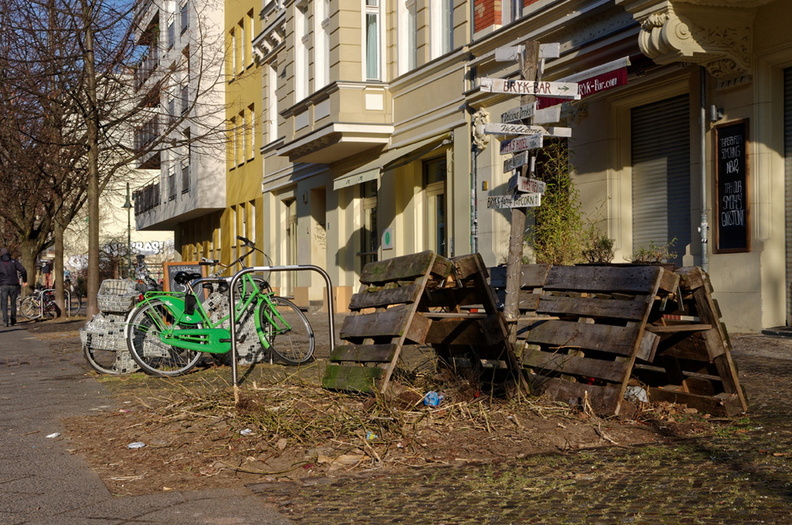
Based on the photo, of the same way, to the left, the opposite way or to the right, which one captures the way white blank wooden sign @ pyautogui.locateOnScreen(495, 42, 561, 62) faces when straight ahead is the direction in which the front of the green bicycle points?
to the right

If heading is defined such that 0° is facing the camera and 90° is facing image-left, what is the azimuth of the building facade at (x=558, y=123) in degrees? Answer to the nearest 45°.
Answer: approximately 45°

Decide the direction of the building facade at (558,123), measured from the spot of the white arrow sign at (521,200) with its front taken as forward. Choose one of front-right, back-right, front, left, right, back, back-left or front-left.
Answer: back

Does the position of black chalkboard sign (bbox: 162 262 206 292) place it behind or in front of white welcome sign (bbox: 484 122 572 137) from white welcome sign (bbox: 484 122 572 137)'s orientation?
behind

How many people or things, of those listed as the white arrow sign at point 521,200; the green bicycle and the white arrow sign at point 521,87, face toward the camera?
2

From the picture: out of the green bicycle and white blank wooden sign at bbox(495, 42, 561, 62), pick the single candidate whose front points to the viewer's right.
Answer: the green bicycle

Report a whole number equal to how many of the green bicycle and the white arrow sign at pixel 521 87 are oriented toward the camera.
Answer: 1

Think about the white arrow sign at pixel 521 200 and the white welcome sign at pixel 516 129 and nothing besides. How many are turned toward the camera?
2

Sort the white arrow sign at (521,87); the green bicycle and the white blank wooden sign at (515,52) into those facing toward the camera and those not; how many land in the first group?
2
